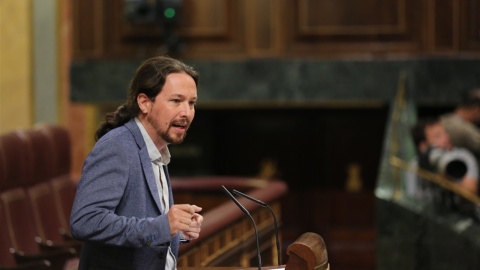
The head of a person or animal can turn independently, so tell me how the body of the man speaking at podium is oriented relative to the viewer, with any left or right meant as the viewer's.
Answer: facing the viewer and to the right of the viewer
